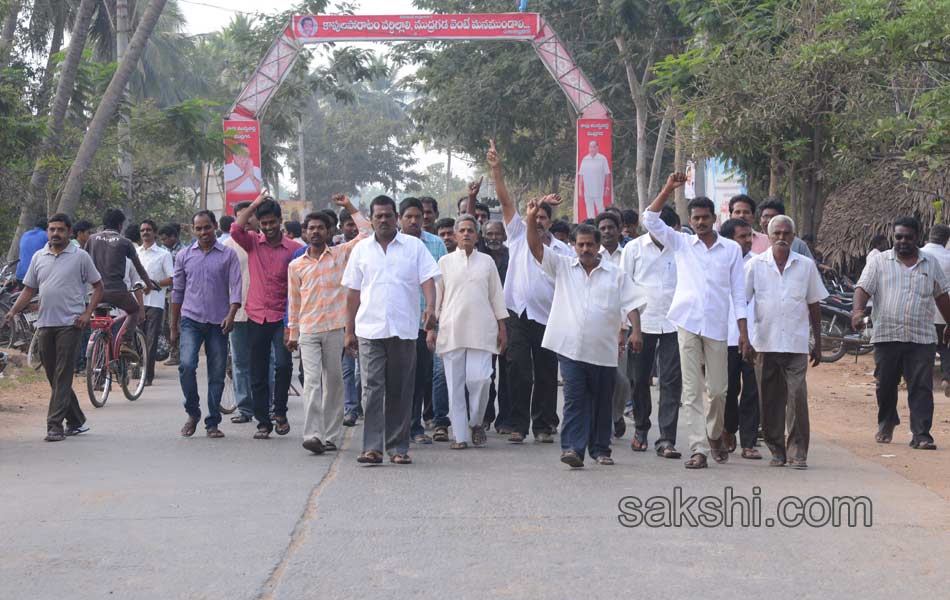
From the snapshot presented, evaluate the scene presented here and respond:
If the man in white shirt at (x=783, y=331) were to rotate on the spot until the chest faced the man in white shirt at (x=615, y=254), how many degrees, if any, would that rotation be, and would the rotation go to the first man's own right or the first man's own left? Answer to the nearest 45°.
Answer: approximately 135° to the first man's own right

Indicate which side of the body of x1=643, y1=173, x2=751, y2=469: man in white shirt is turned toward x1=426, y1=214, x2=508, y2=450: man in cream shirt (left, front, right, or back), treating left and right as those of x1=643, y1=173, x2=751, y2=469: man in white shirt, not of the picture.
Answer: right

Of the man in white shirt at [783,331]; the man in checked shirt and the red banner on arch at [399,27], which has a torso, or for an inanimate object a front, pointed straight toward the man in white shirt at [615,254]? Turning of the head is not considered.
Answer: the red banner on arch

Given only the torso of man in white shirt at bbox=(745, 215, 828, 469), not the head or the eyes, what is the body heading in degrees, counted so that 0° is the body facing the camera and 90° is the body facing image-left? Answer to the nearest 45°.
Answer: approximately 0°

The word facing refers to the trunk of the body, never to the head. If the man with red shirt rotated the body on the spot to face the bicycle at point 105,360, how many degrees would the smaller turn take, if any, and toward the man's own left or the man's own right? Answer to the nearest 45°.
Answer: approximately 135° to the man's own right

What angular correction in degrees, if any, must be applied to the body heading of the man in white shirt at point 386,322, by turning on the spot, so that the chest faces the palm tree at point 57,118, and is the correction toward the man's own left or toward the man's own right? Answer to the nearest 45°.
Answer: approximately 135° to the man's own right

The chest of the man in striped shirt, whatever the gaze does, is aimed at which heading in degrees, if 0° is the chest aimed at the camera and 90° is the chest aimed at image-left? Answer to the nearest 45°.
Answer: approximately 0°

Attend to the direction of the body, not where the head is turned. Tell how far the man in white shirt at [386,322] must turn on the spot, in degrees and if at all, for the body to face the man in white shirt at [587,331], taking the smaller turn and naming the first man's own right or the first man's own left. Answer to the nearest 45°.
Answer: approximately 90° to the first man's own left
